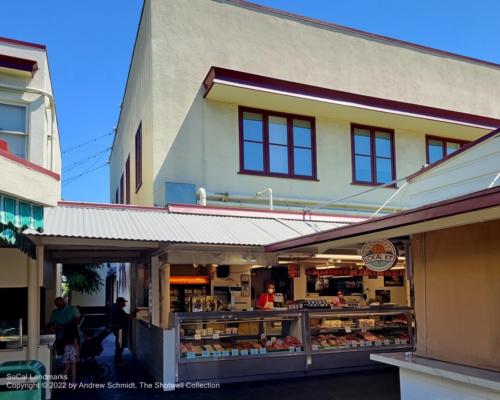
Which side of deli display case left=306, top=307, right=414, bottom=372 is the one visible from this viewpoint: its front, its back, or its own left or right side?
front

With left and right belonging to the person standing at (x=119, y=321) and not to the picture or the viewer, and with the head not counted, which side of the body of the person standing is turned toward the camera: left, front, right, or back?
right

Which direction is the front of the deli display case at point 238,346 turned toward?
toward the camera

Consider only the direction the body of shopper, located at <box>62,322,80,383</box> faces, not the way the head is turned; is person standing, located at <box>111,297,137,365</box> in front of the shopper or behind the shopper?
in front

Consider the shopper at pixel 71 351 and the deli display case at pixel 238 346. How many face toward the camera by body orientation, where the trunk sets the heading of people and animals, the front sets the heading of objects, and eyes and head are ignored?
1

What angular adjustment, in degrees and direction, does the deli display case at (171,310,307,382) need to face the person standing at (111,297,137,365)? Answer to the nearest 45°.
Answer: approximately 135° to its right
